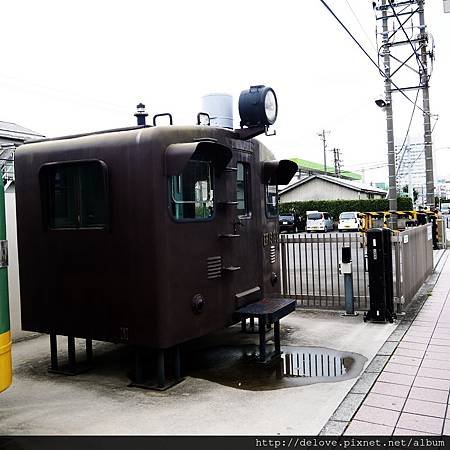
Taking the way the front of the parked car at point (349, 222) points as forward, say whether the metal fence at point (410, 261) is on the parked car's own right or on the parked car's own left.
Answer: on the parked car's own left

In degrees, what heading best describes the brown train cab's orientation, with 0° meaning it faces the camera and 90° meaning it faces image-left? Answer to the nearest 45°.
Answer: approximately 315°

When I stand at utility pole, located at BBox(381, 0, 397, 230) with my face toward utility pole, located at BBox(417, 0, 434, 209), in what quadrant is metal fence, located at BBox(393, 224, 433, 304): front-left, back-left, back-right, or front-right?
back-right

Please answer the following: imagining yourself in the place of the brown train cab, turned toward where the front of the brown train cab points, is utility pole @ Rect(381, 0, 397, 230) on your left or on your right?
on your left

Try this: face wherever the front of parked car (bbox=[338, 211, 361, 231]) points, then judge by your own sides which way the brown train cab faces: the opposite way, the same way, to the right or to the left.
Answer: to the left

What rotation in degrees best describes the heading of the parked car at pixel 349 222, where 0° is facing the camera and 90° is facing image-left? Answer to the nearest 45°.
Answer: approximately 45°

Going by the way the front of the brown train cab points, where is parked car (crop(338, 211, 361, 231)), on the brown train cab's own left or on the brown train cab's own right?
on the brown train cab's own left

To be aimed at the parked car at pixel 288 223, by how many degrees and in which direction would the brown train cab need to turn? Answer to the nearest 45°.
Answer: approximately 135° to its left

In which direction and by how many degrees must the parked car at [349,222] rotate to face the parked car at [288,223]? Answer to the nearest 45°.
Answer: approximately 90° to its left

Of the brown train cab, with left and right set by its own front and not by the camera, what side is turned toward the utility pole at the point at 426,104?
left

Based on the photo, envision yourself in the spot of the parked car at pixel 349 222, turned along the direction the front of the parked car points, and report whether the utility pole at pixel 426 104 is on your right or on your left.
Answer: on your left
